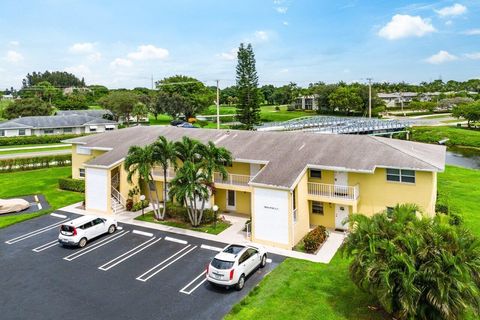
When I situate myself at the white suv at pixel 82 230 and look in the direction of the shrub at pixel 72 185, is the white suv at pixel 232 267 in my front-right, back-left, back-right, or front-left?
back-right

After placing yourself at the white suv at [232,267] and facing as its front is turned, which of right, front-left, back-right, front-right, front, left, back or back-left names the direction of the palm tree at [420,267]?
right

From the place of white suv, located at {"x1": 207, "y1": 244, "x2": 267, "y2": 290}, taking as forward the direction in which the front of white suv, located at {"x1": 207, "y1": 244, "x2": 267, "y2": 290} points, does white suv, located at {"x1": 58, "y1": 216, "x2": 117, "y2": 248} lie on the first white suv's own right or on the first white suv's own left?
on the first white suv's own left

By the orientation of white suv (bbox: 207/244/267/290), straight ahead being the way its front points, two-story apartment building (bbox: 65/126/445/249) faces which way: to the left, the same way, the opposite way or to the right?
the opposite way

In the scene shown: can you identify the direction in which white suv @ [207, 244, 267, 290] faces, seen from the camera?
facing away from the viewer and to the right of the viewer

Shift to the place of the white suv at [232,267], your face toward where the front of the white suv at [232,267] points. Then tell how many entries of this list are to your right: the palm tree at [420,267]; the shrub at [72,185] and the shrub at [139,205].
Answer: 1

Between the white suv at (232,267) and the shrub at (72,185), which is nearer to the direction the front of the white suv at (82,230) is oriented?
the shrub

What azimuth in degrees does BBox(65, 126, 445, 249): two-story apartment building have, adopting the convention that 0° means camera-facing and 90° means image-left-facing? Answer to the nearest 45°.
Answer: approximately 45°
